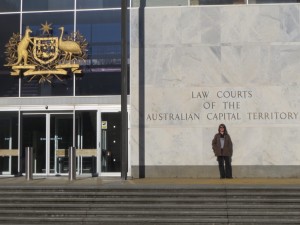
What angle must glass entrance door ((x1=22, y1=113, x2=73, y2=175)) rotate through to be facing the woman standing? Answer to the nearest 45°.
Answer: approximately 45° to its left

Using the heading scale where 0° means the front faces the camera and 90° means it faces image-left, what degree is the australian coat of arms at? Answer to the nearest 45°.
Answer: approximately 0°

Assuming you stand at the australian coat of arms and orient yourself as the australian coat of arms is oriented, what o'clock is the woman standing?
The woman standing is roughly at 10 o'clock from the australian coat of arms.
